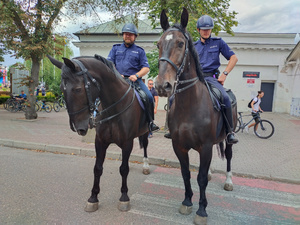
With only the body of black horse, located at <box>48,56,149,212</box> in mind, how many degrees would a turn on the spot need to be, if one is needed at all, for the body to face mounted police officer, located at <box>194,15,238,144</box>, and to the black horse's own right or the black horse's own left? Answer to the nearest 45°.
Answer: approximately 135° to the black horse's own left

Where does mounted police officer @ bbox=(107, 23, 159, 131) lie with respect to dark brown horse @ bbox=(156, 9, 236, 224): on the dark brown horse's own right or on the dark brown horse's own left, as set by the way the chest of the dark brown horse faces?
on the dark brown horse's own right

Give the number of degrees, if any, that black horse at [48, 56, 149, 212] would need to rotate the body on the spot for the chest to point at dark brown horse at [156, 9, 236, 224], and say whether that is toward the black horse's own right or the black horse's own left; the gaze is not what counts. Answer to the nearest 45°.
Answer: approximately 135° to the black horse's own left

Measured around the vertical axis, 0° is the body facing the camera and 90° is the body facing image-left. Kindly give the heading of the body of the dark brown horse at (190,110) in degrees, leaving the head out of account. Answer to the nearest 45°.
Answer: approximately 45°

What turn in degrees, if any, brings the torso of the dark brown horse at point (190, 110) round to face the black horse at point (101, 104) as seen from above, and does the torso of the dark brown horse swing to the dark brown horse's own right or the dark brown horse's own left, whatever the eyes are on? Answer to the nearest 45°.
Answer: approximately 45° to the dark brown horse's own right

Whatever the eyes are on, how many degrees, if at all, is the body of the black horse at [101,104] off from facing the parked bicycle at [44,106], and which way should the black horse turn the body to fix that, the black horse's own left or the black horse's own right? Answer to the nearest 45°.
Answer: approximately 135° to the black horse's own right

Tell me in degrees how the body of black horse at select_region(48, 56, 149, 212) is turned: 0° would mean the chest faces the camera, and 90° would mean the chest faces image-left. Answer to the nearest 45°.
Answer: approximately 45°
